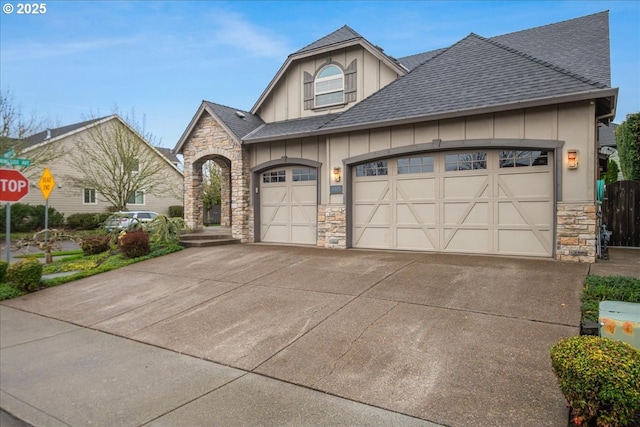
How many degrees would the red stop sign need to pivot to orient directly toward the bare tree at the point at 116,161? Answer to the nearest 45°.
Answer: approximately 180°

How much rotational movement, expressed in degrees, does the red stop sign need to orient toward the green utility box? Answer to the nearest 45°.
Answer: approximately 45° to its left

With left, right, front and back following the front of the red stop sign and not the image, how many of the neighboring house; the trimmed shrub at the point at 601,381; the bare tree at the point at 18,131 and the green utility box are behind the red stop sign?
2

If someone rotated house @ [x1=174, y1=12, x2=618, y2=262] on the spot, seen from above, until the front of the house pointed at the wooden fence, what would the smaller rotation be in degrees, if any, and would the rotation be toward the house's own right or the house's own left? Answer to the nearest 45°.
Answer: approximately 135° to the house's own left

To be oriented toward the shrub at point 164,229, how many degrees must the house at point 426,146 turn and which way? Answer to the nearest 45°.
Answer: approximately 45° to its right

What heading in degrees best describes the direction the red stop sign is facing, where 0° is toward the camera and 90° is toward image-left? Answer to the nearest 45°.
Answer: approximately 0°

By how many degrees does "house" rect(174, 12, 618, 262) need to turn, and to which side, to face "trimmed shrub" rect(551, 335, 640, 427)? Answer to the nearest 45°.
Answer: approximately 45° to its left

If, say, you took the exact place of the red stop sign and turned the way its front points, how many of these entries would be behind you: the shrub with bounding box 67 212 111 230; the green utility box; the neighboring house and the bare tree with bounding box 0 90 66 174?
3

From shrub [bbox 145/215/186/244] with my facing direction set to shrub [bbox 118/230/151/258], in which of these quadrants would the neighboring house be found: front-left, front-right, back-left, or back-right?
back-right

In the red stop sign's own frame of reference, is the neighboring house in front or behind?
behind

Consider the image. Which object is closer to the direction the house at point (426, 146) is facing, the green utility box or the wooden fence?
the green utility box
